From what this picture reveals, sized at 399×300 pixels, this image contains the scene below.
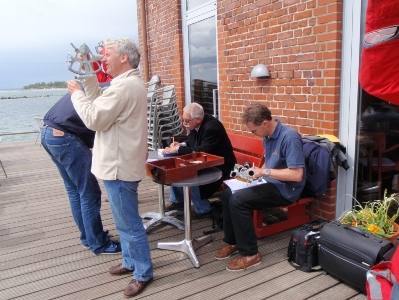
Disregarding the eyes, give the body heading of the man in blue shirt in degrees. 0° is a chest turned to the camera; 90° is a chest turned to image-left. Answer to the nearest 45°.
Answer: approximately 90°

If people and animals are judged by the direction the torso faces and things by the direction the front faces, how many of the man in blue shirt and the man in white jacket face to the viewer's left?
2

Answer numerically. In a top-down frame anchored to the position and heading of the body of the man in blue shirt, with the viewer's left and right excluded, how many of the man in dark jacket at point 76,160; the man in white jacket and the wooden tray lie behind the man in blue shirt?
0

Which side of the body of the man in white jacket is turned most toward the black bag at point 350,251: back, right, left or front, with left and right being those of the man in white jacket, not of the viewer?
back

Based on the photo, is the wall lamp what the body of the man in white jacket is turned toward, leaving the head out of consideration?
no

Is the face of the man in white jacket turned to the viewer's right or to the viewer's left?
to the viewer's left

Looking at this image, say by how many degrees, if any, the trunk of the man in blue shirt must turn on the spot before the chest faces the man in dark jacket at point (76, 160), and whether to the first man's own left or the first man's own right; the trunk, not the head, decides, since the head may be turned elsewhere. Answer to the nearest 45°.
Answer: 0° — they already face them

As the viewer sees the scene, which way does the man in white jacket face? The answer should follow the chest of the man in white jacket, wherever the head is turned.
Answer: to the viewer's left

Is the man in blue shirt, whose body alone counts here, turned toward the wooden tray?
yes

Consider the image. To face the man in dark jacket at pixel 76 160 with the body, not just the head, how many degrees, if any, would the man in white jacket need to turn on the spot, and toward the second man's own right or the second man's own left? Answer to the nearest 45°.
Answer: approximately 45° to the second man's own right

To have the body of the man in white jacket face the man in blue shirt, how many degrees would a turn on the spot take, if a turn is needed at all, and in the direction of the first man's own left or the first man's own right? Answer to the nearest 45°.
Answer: approximately 180°

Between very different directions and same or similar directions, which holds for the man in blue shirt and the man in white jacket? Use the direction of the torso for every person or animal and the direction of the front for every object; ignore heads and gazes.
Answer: same or similar directions

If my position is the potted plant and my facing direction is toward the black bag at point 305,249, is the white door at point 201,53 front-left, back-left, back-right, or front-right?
front-right

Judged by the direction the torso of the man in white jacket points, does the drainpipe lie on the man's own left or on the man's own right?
on the man's own right

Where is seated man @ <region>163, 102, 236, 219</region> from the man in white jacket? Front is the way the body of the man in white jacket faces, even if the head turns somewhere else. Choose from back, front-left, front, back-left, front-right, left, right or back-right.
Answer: back-right

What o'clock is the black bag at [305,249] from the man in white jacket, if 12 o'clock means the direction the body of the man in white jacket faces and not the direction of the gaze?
The black bag is roughly at 6 o'clock from the man in white jacket.
